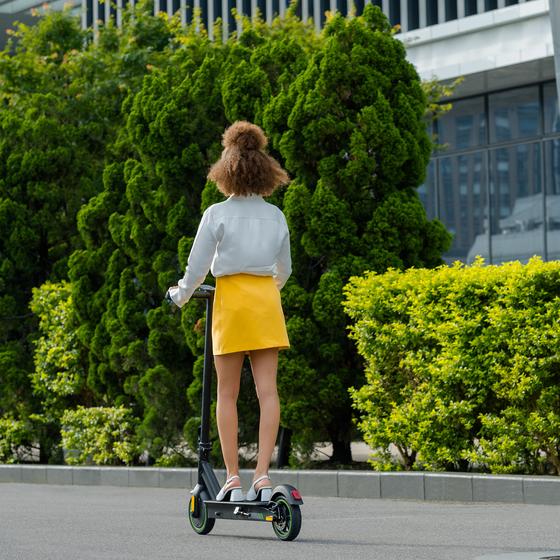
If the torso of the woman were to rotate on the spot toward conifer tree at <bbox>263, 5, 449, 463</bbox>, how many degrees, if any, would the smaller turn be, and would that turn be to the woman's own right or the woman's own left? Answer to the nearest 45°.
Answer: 0° — they already face it

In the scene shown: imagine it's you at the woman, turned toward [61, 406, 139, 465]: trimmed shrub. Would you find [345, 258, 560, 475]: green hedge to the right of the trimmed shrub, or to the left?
right

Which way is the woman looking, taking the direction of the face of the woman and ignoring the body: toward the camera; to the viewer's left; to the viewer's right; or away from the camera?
away from the camera

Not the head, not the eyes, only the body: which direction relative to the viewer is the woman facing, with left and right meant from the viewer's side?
facing away from the viewer

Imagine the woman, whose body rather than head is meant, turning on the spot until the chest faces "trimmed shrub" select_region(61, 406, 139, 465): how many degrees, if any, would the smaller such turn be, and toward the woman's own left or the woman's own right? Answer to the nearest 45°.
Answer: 0° — they already face it

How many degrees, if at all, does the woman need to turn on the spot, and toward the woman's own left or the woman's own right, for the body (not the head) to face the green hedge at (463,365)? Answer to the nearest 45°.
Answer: approximately 45° to the woman's own right
